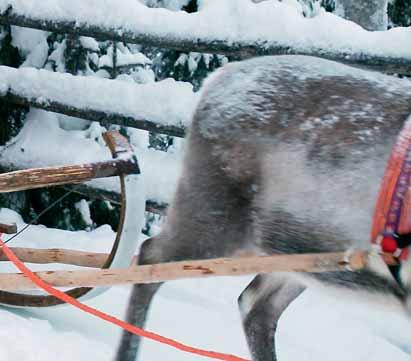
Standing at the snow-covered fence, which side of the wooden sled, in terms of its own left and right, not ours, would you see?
left

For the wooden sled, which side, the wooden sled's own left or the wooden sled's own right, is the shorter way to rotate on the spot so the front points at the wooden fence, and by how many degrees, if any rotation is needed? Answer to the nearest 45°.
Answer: approximately 90° to the wooden sled's own left

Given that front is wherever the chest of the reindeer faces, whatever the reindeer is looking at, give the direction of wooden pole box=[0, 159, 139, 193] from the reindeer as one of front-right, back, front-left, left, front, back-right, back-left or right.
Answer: back

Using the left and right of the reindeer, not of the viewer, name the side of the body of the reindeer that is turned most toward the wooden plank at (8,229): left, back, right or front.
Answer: back

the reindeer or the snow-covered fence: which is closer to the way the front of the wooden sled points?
the reindeer

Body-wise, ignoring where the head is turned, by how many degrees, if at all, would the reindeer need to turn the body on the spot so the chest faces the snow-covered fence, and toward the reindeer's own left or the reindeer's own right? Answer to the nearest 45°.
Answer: approximately 135° to the reindeer's own left

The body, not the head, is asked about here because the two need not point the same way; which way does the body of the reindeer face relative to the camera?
to the viewer's right

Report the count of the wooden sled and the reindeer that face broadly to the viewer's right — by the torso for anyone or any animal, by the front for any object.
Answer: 2

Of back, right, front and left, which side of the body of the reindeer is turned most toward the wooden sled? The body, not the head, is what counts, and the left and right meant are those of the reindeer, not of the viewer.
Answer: back

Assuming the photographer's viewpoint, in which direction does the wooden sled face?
facing to the right of the viewer

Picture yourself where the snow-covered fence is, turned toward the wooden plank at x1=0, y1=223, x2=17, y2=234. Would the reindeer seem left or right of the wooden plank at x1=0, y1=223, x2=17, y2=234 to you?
left
